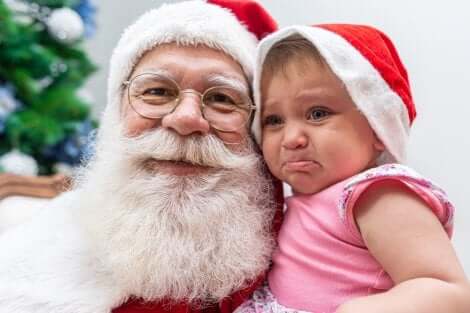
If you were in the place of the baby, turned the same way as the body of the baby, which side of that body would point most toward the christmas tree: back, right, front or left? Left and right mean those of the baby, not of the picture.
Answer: right

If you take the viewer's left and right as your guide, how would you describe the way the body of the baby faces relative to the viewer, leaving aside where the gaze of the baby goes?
facing the viewer and to the left of the viewer
